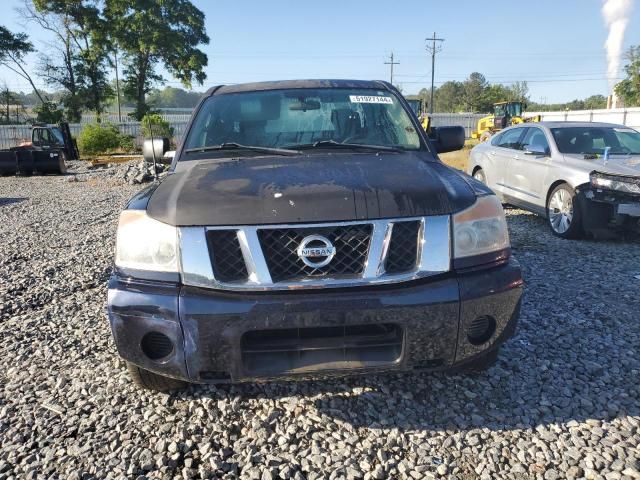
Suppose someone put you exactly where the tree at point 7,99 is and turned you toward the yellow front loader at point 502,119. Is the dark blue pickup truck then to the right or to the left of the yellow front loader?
right

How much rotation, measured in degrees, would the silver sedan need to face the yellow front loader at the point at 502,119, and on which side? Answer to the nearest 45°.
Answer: approximately 135° to its left

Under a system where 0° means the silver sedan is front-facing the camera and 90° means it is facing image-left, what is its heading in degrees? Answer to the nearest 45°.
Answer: approximately 315°

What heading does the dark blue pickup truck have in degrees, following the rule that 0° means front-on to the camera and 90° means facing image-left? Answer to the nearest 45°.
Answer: approximately 0°

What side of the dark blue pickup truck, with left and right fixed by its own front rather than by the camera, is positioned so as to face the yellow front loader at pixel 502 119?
back

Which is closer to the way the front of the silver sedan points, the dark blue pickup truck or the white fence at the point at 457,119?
the dark blue pickup truck

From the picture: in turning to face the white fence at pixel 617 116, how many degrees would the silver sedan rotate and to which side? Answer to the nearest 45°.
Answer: approximately 135° to its left

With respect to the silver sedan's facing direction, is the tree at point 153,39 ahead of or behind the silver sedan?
behind

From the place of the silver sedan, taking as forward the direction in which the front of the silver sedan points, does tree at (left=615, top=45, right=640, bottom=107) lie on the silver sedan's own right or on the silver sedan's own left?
on the silver sedan's own left

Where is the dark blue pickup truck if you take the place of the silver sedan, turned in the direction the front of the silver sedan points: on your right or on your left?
on your right

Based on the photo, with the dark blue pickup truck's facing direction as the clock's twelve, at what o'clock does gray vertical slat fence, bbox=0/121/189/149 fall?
The gray vertical slat fence is roughly at 5 o'clock from the dark blue pickup truck.

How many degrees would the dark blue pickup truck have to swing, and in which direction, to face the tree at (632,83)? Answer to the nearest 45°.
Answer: approximately 135° to its left
